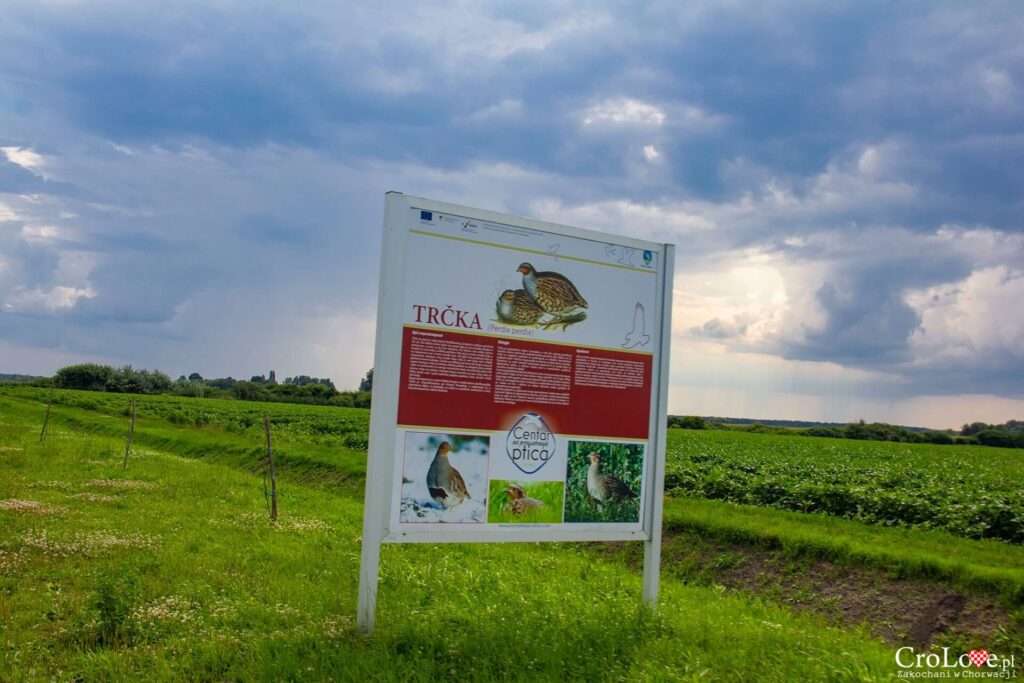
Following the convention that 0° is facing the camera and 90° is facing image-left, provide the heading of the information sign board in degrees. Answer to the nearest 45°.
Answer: approximately 315°
